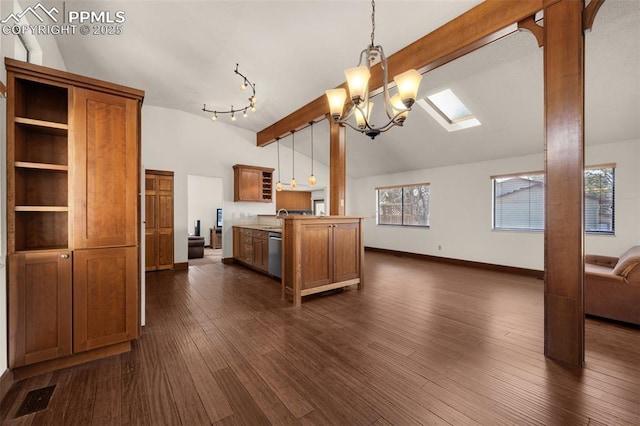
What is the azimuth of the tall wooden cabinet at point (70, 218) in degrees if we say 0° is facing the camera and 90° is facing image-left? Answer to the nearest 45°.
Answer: approximately 315°

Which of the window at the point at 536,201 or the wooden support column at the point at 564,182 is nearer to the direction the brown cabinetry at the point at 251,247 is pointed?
the wooden support column

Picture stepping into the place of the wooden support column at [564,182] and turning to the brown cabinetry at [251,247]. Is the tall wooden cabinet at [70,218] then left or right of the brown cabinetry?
left

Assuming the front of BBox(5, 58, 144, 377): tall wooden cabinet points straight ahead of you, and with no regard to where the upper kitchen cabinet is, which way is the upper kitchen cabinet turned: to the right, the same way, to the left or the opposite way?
to the right

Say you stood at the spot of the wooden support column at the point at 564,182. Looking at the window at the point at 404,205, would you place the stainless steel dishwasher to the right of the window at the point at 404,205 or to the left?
left

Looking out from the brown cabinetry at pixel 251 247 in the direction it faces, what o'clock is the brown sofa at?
The brown sofa is roughly at 9 o'clock from the brown cabinetry.

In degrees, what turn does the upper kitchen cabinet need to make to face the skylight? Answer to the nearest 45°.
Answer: approximately 45° to its left
